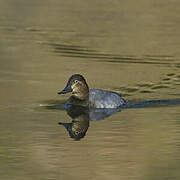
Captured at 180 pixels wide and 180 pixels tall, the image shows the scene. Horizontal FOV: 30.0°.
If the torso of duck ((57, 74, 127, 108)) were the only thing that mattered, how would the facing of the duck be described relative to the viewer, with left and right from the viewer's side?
facing to the left of the viewer
